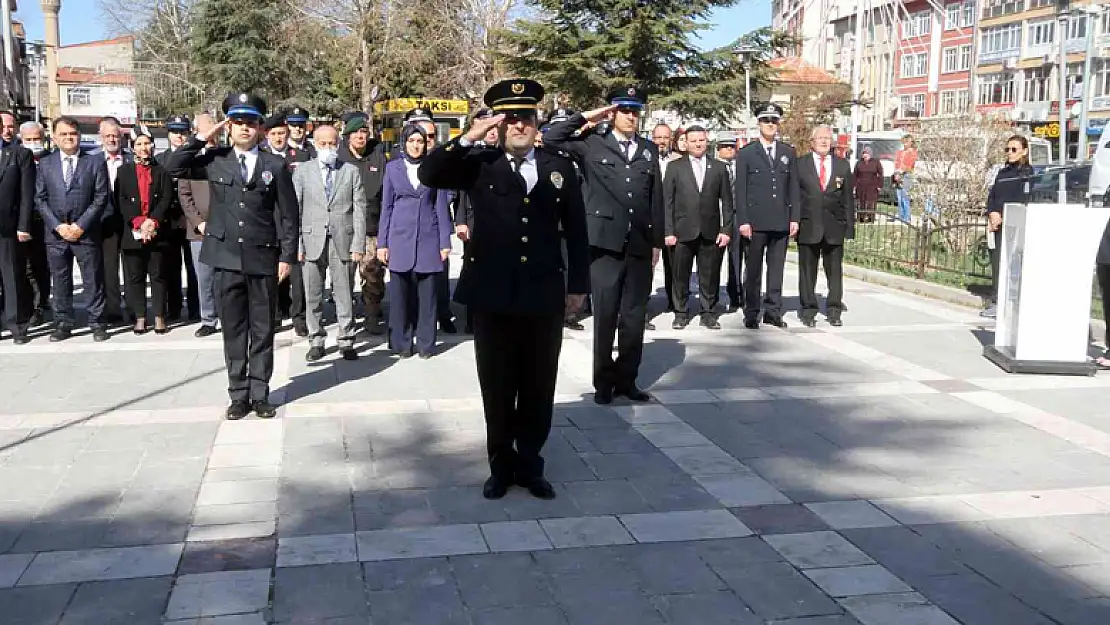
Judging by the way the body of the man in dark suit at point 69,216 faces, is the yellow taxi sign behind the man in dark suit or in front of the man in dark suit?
behind

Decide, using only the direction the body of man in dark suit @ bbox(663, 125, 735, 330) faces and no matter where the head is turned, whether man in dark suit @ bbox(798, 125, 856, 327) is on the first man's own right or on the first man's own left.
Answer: on the first man's own left

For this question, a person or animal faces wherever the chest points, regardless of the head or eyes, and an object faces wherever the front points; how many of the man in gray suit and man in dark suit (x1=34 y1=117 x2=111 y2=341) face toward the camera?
2

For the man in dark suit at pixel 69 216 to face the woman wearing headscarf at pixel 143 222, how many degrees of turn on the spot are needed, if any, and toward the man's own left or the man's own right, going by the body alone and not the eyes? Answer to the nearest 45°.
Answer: approximately 90° to the man's own left

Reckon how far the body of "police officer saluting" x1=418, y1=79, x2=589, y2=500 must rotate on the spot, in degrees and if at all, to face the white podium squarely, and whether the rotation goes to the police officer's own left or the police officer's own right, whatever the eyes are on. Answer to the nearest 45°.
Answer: approximately 135° to the police officer's own left

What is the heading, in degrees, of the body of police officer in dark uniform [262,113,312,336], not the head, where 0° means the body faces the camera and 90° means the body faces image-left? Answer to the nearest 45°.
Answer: approximately 0°

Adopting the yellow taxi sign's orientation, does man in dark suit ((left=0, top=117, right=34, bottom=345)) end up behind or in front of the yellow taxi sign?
in front

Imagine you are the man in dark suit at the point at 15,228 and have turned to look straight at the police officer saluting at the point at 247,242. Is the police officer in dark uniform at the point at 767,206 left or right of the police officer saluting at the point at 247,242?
left

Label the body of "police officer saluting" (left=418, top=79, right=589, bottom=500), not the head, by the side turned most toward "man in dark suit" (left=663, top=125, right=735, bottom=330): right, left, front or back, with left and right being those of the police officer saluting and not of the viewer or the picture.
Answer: back

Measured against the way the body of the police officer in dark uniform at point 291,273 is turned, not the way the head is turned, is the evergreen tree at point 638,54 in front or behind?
behind
